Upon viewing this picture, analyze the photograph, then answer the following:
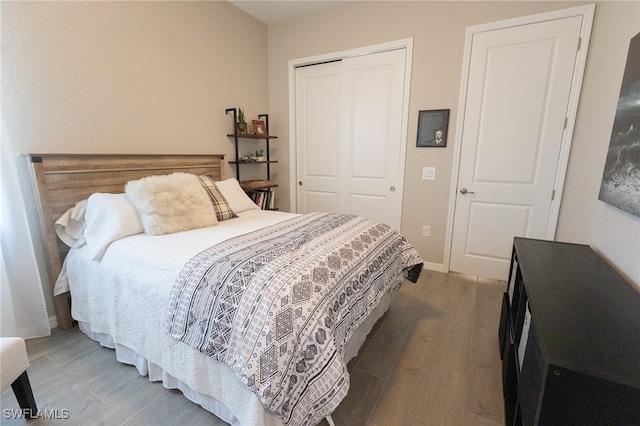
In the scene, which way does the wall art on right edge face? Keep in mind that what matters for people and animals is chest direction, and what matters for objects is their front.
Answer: to the viewer's left

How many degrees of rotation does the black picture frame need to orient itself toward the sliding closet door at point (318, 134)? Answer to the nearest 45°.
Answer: approximately 90° to its right

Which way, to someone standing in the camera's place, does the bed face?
facing the viewer and to the right of the viewer

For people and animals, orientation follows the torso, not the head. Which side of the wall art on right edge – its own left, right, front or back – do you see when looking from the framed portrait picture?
front

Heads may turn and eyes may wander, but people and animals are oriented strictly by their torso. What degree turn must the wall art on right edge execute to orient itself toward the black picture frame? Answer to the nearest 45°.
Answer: approximately 45° to its right

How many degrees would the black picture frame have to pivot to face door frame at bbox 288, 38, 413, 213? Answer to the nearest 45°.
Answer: approximately 90° to its right

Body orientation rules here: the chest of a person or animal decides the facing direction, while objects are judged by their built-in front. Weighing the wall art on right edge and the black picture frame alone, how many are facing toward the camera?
1

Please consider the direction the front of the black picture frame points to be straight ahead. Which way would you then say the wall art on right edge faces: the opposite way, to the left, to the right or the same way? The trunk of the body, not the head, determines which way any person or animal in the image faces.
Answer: to the right

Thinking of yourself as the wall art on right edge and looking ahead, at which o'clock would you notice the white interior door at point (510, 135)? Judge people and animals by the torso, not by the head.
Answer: The white interior door is roughly at 2 o'clock from the wall art on right edge.

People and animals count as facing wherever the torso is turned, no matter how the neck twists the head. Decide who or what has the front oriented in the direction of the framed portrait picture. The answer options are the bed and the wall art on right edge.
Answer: the wall art on right edge

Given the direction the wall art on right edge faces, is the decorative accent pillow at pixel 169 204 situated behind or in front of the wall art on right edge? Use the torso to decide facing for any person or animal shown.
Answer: in front

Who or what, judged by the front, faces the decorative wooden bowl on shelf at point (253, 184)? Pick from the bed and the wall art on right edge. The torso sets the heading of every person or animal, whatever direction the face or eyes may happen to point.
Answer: the wall art on right edge

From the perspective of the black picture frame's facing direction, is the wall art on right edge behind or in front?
in front

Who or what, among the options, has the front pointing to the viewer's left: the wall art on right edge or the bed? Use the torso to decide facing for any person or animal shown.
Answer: the wall art on right edge
